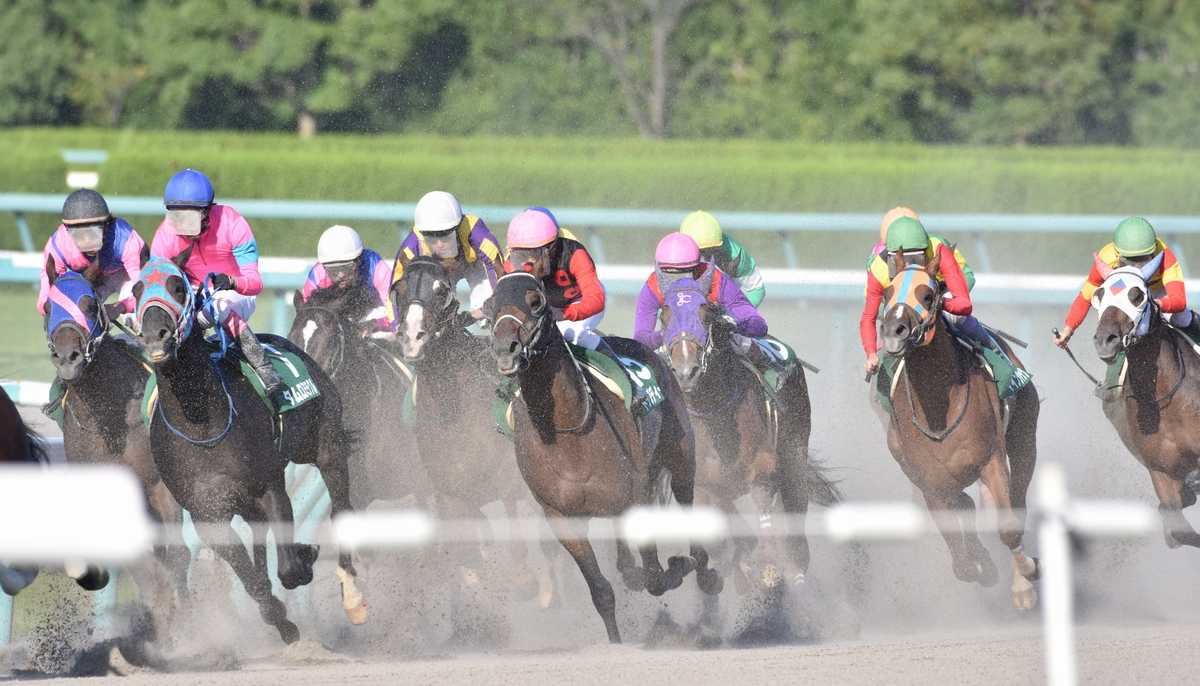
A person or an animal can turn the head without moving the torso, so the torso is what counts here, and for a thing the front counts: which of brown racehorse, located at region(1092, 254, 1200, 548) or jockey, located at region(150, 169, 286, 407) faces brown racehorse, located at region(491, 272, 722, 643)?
brown racehorse, located at region(1092, 254, 1200, 548)

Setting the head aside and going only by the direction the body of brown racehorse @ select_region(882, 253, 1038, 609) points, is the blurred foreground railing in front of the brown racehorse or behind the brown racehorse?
in front

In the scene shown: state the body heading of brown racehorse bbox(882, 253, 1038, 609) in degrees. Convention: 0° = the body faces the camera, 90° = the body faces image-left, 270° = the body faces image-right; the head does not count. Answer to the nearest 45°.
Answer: approximately 45°

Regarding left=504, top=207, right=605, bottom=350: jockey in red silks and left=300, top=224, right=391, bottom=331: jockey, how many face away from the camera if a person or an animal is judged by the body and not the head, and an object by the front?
0

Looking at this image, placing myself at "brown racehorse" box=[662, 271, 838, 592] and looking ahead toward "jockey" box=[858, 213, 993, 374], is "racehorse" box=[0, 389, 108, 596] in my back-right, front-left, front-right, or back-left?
back-right

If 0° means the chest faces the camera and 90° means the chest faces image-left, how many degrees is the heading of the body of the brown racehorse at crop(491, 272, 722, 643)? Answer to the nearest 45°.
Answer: approximately 45°

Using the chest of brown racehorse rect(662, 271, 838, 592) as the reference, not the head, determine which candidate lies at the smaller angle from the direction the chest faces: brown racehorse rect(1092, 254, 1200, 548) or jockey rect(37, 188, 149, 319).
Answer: the jockey

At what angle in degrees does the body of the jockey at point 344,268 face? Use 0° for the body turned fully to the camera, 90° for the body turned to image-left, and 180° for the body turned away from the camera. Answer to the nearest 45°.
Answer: approximately 45°

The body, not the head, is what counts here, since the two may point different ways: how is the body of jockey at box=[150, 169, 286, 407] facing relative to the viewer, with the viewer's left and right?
facing the viewer and to the left of the viewer

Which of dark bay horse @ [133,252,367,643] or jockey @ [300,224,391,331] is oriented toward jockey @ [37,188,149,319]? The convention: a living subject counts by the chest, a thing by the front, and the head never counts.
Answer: jockey @ [300,224,391,331]

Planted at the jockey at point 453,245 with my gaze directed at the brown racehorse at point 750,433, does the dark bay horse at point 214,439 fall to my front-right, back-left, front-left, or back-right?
back-right
